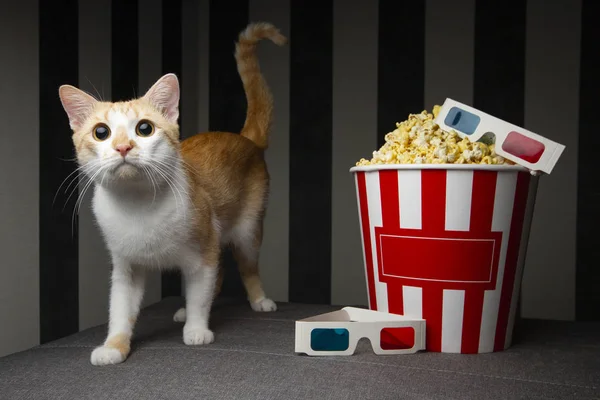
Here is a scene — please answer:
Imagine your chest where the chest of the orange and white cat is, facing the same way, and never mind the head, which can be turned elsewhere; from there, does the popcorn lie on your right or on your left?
on your left

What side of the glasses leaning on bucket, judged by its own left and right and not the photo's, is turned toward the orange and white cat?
right

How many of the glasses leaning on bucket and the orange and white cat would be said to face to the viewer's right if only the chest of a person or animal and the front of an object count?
0

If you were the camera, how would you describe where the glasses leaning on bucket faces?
facing the viewer

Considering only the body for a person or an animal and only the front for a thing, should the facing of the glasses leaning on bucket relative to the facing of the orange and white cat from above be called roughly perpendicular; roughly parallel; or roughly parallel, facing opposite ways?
roughly parallel

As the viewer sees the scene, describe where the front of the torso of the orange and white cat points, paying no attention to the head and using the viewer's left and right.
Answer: facing the viewer and to the left of the viewer
